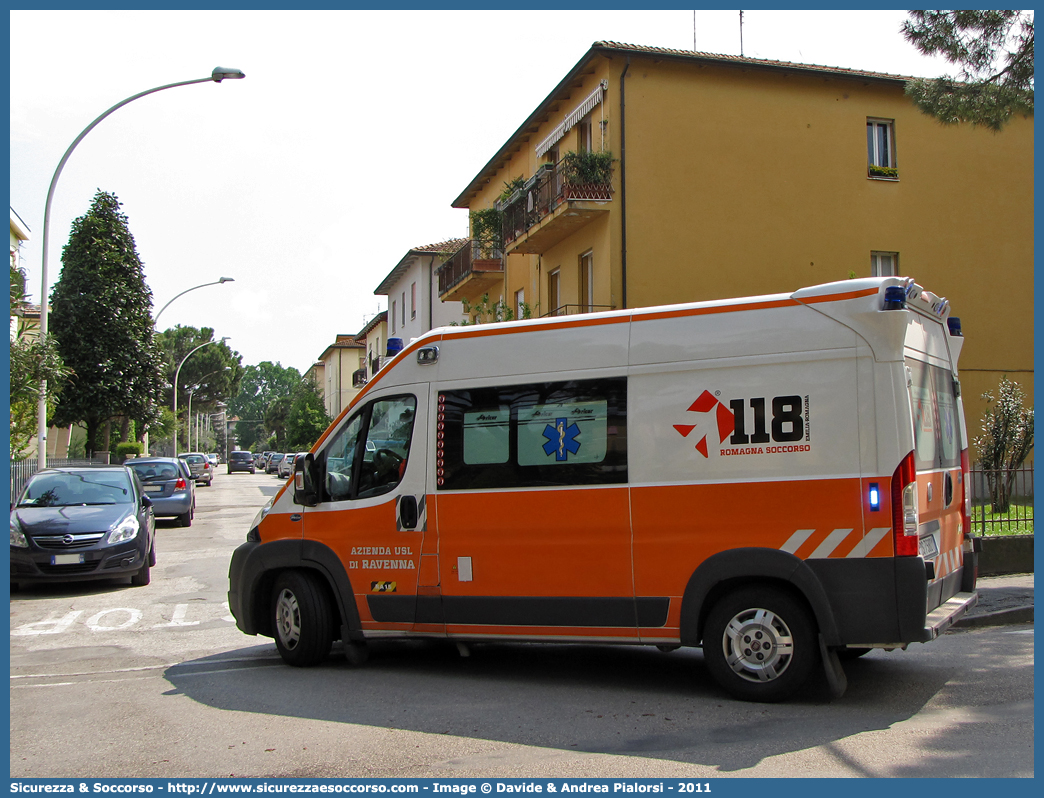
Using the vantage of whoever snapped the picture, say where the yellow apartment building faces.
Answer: facing to the left of the viewer

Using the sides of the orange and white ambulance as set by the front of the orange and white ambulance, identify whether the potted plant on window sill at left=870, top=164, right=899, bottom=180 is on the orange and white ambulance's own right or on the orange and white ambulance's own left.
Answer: on the orange and white ambulance's own right

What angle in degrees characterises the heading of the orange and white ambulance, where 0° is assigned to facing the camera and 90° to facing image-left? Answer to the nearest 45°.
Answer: approximately 135°

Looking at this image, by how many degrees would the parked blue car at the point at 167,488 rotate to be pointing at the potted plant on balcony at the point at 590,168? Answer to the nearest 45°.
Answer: approximately 135° to its right

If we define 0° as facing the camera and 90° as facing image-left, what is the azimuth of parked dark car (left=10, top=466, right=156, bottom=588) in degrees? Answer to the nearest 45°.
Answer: approximately 0°

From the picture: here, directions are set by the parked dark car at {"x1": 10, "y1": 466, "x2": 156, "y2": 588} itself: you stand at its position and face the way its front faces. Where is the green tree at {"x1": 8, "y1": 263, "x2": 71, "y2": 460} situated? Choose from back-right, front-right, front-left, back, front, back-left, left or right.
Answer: back

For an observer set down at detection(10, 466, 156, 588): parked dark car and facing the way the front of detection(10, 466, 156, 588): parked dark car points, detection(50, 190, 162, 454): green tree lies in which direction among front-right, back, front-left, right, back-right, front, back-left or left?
back

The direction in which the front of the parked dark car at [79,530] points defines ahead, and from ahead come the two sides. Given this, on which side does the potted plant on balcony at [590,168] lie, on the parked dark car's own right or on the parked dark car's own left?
on the parked dark car's own left

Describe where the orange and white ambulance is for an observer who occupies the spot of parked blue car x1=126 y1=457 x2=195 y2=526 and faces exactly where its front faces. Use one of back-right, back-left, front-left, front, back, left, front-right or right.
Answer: back
